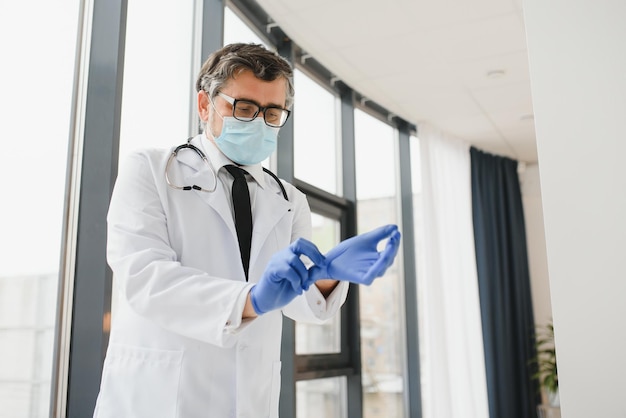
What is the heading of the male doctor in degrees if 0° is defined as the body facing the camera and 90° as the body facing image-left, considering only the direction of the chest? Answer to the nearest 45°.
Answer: approximately 315°

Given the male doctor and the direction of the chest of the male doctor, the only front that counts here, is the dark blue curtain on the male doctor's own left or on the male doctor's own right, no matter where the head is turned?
on the male doctor's own left

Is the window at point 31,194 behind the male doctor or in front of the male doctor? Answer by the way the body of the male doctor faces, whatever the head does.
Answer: behind

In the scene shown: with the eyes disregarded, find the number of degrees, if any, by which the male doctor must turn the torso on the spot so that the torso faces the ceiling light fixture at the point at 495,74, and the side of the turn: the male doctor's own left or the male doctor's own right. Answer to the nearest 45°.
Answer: approximately 90° to the male doctor's own left
